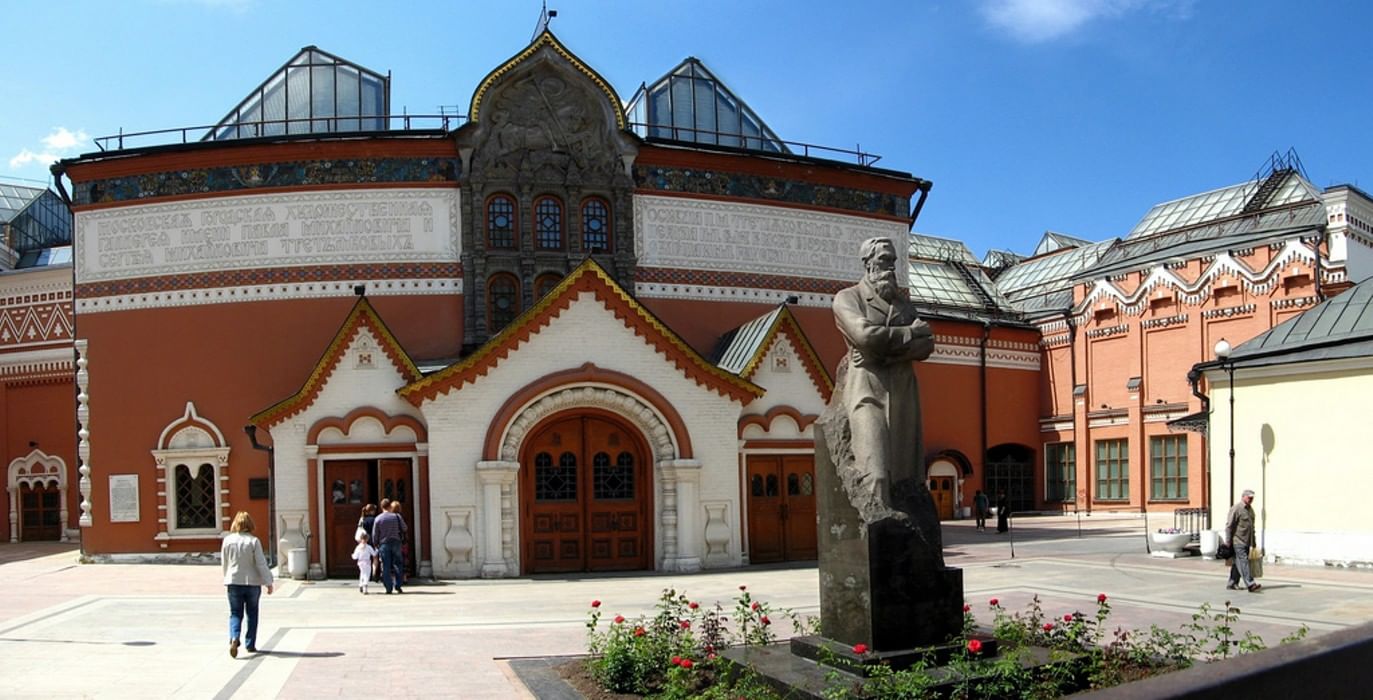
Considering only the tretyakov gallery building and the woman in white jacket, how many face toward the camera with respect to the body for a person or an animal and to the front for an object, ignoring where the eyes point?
1

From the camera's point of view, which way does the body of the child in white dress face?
away from the camera

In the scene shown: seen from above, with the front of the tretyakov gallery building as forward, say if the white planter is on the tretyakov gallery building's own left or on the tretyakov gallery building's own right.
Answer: on the tretyakov gallery building's own left

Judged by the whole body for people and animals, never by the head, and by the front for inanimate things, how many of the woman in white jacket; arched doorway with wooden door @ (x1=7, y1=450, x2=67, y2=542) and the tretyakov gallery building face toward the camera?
2

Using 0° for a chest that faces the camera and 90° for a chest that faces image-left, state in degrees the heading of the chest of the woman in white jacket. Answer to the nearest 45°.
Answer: approximately 180°
